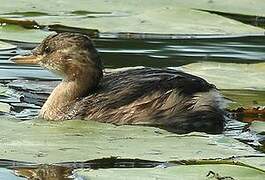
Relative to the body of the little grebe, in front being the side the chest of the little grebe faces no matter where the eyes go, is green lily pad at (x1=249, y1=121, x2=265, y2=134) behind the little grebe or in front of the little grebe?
behind

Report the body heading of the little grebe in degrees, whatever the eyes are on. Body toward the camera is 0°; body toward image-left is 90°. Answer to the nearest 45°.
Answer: approximately 90°

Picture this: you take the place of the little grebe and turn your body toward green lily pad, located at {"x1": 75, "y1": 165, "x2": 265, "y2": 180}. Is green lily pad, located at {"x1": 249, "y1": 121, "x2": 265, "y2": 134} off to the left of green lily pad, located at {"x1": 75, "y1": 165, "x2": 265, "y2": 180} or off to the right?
left

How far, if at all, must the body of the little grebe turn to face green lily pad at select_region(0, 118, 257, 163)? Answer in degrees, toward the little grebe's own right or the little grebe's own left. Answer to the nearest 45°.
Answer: approximately 90° to the little grebe's own left

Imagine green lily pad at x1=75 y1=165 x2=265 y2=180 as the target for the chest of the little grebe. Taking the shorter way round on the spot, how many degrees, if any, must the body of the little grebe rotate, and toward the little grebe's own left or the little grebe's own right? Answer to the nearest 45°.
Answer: approximately 90° to the little grebe's own left
